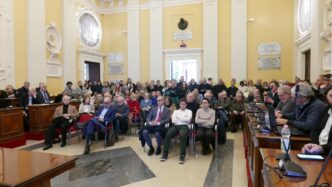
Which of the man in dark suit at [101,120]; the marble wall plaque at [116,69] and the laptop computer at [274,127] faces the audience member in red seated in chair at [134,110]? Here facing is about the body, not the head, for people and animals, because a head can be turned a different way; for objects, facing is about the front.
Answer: the marble wall plaque

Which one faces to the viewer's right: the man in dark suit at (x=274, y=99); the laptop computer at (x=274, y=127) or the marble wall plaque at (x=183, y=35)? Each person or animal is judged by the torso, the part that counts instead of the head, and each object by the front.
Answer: the laptop computer

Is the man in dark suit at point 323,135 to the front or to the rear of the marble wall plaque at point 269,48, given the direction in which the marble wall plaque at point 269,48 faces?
to the front

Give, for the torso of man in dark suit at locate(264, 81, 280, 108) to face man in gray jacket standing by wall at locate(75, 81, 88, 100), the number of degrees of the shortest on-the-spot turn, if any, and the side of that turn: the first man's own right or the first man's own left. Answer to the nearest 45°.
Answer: approximately 45° to the first man's own right

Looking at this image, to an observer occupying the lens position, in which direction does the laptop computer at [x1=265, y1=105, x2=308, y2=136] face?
facing to the right of the viewer

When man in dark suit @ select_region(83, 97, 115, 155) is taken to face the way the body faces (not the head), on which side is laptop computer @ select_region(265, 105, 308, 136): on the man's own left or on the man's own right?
on the man's own left
